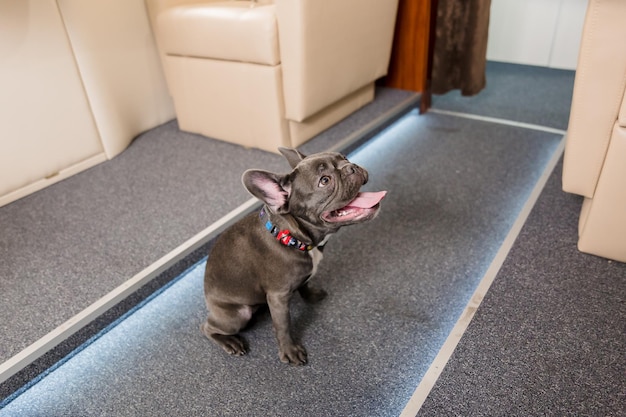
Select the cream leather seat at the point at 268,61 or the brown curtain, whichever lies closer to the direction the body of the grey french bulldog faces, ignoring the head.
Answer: the brown curtain

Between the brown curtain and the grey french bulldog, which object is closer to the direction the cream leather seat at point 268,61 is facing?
the grey french bulldog

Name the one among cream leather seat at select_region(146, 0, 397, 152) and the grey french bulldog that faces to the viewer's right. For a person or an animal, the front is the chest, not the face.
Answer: the grey french bulldog

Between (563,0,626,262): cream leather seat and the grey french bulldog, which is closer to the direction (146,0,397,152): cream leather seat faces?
the grey french bulldog

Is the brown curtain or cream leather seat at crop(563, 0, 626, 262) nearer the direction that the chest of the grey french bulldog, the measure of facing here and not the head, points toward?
the cream leather seat

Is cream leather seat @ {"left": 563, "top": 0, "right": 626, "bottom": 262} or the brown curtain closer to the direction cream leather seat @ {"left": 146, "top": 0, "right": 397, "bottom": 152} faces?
the cream leather seat

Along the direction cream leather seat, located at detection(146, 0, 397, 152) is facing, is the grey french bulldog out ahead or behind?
ahead

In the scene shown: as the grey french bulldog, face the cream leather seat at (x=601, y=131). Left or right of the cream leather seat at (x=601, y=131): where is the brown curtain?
left

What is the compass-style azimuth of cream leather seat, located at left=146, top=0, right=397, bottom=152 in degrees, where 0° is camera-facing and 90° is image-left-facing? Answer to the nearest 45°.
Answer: approximately 45°

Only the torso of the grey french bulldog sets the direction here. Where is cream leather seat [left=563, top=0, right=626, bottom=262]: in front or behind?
in front

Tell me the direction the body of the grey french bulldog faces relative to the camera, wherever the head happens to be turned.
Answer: to the viewer's right

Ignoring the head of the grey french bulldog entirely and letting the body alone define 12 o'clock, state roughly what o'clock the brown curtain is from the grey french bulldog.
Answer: The brown curtain is roughly at 10 o'clock from the grey french bulldog.

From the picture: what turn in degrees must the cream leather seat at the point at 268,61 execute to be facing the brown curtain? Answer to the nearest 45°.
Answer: approximately 135° to its left

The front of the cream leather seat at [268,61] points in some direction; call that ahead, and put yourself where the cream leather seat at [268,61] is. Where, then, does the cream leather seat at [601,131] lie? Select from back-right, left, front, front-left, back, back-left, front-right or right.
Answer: left

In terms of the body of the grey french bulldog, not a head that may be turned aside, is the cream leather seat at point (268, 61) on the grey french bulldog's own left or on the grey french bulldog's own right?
on the grey french bulldog's own left
